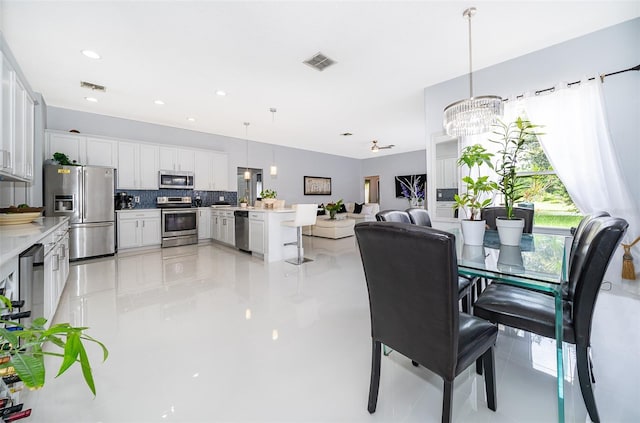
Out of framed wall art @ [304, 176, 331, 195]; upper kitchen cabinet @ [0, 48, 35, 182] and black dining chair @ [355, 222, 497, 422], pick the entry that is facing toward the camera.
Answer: the framed wall art

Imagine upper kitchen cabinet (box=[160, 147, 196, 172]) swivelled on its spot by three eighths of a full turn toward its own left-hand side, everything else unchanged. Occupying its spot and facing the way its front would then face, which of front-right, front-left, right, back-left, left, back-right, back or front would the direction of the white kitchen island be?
right

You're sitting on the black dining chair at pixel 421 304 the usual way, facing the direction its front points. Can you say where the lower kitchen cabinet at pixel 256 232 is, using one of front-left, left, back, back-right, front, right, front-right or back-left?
left

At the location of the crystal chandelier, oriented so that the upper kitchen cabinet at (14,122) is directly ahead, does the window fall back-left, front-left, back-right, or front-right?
back-right

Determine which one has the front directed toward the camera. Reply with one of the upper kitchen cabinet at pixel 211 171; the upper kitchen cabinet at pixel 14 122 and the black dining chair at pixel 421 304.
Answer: the upper kitchen cabinet at pixel 211 171

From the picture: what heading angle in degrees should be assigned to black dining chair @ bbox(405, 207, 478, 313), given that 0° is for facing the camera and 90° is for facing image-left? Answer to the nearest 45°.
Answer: approximately 315°

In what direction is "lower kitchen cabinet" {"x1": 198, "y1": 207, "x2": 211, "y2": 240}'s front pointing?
toward the camera

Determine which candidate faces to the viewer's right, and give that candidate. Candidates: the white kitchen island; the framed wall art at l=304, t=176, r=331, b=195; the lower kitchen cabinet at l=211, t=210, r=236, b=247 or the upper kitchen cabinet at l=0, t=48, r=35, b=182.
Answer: the upper kitchen cabinet

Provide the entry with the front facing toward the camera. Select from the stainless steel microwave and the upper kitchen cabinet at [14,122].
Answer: the stainless steel microwave

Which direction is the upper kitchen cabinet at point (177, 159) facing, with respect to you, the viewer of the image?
facing the viewer

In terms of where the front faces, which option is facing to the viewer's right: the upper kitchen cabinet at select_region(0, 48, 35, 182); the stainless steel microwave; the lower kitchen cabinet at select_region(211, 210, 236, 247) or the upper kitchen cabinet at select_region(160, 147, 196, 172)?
the upper kitchen cabinet at select_region(0, 48, 35, 182)

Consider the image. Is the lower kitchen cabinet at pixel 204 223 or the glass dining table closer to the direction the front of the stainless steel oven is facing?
the glass dining table

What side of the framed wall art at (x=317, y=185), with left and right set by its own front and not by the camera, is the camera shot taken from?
front

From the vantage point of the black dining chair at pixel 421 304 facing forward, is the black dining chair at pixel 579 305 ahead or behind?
ahead
